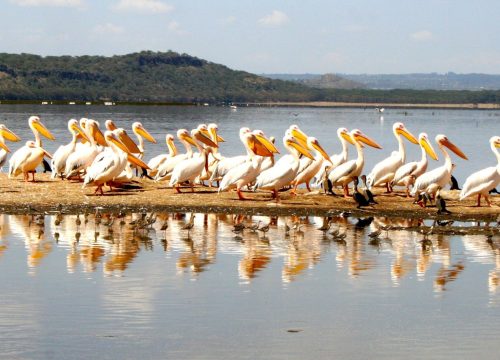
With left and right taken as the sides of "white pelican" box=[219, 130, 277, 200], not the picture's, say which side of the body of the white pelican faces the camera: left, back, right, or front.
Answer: right

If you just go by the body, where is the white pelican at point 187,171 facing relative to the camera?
to the viewer's right

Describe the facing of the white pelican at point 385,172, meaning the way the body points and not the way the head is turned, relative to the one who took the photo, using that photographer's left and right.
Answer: facing to the right of the viewer

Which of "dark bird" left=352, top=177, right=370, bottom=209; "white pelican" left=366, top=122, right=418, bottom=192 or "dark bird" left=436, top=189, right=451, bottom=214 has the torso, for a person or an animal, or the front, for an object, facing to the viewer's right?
the white pelican

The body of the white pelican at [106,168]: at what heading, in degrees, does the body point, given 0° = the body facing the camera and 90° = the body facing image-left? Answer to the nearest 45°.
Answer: approximately 270°

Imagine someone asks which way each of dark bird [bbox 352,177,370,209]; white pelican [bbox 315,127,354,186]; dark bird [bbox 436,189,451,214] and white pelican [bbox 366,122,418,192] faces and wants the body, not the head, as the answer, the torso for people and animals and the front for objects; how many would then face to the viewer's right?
2

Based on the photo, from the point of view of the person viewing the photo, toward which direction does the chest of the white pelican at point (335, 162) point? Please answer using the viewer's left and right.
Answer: facing to the right of the viewer
